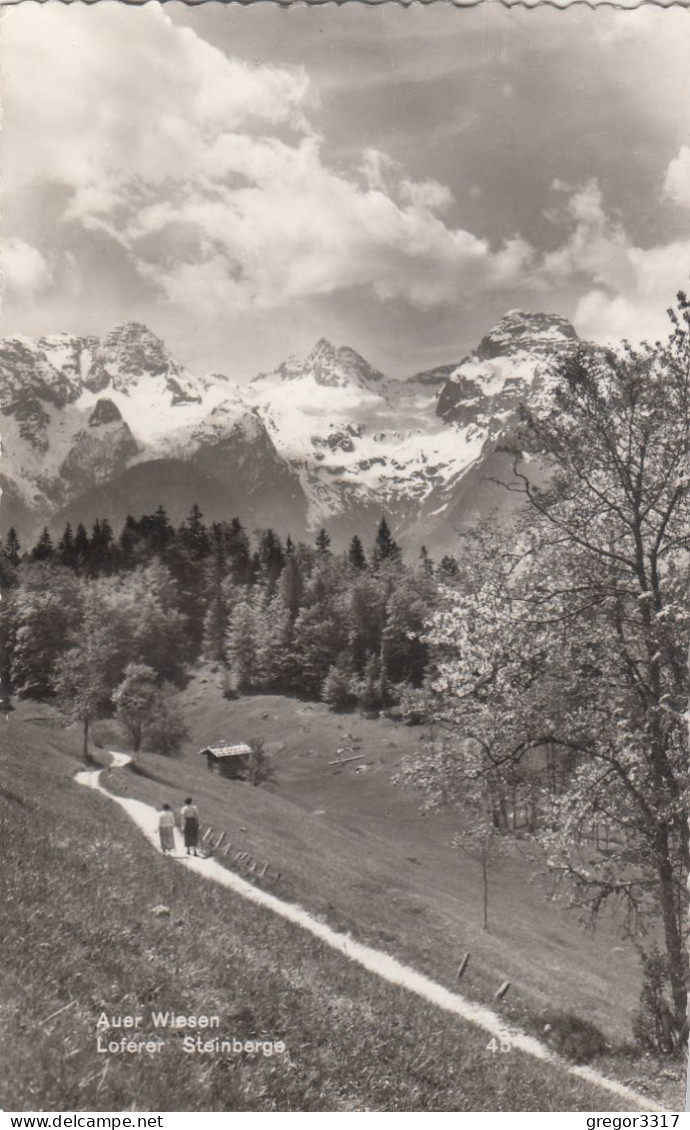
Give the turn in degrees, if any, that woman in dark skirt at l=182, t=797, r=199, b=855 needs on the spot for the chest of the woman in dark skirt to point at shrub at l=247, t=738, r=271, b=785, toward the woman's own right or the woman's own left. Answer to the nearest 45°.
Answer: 0° — they already face it

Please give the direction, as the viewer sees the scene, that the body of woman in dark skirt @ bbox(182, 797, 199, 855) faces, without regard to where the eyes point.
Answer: away from the camera

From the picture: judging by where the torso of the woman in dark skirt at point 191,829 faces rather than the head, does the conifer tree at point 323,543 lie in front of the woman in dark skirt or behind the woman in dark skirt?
in front
